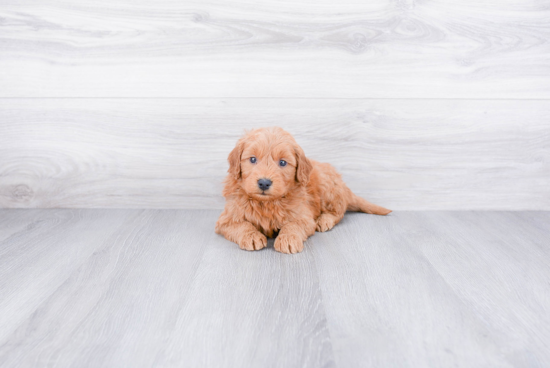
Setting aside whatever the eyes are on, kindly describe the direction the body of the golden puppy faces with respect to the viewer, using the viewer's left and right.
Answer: facing the viewer and to the left of the viewer
